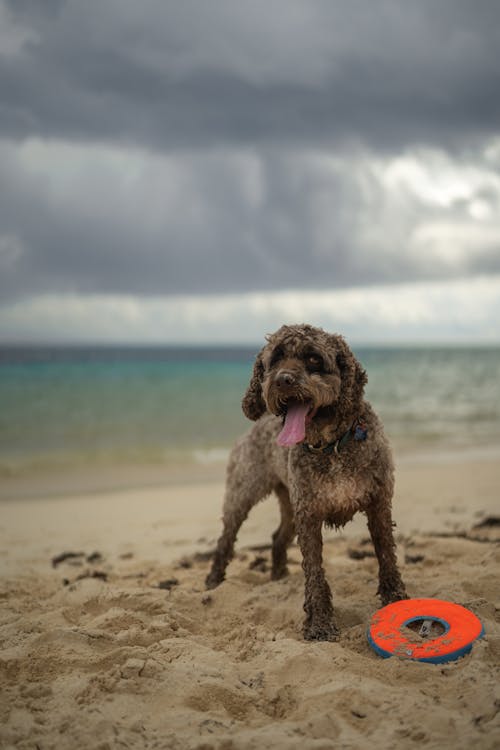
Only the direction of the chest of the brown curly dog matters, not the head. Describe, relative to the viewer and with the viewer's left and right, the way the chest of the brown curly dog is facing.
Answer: facing the viewer and to the right of the viewer
